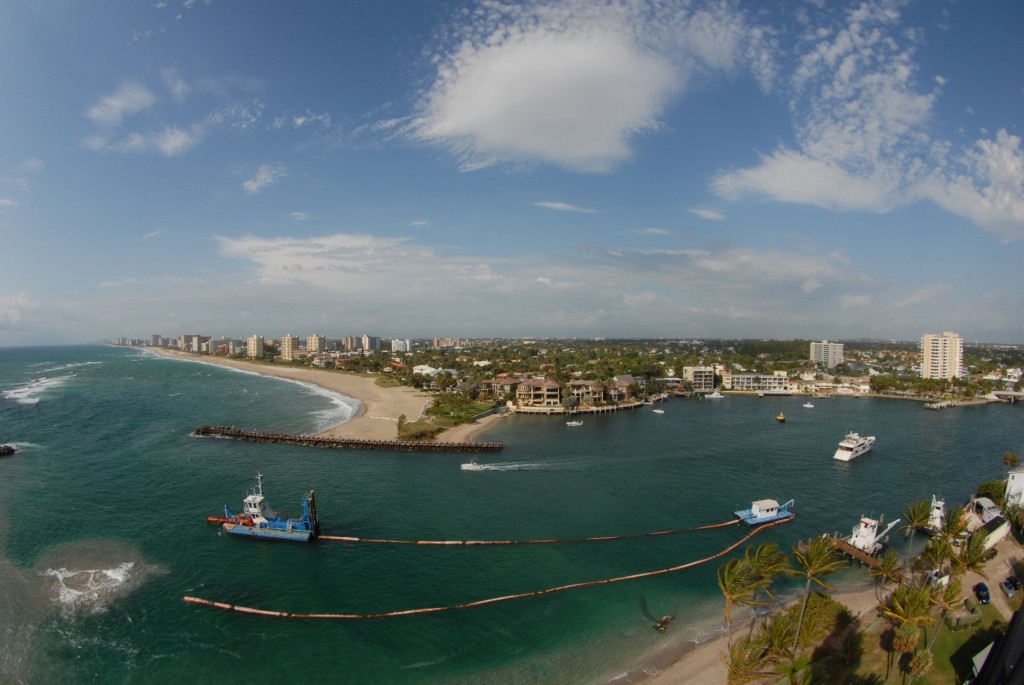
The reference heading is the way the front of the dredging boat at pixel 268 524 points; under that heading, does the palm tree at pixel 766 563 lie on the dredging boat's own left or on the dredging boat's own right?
on the dredging boat's own left

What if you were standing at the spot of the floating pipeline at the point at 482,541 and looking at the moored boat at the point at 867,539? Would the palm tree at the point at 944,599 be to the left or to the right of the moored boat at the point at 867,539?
right

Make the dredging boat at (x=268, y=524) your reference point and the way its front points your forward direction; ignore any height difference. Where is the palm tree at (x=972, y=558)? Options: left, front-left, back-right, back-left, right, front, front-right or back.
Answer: back-left

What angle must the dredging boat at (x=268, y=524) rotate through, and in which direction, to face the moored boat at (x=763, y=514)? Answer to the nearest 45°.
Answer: approximately 180°

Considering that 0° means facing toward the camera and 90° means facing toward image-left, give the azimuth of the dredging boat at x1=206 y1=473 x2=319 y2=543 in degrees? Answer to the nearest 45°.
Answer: approximately 90°

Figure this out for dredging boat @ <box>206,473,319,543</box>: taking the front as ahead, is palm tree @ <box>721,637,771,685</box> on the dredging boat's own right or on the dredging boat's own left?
on the dredging boat's own left

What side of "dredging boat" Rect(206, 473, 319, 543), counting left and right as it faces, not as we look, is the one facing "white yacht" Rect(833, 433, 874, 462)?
back

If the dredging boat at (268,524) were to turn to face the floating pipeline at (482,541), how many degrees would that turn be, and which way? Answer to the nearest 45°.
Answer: approximately 135° to its left

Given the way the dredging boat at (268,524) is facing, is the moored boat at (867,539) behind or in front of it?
behind
